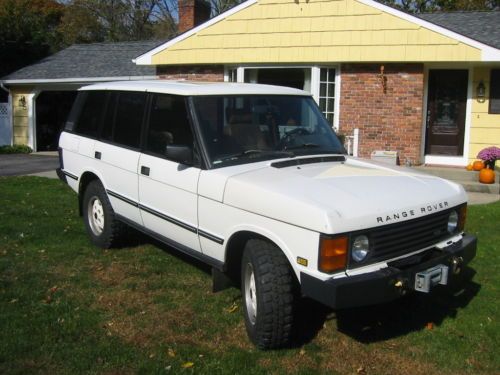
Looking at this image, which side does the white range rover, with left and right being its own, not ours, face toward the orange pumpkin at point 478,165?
left

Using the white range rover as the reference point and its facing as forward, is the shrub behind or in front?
behind

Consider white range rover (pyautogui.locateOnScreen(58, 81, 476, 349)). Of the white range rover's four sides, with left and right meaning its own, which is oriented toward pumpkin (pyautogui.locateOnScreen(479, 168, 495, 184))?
left

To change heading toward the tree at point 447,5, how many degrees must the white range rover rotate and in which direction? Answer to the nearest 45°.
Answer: approximately 135° to its left

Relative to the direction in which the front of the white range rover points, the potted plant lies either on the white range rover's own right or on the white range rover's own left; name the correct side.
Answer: on the white range rover's own left

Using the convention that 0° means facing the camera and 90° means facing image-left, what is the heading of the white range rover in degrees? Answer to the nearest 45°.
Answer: approximately 315°

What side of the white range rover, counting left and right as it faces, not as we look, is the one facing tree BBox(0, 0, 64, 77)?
back
